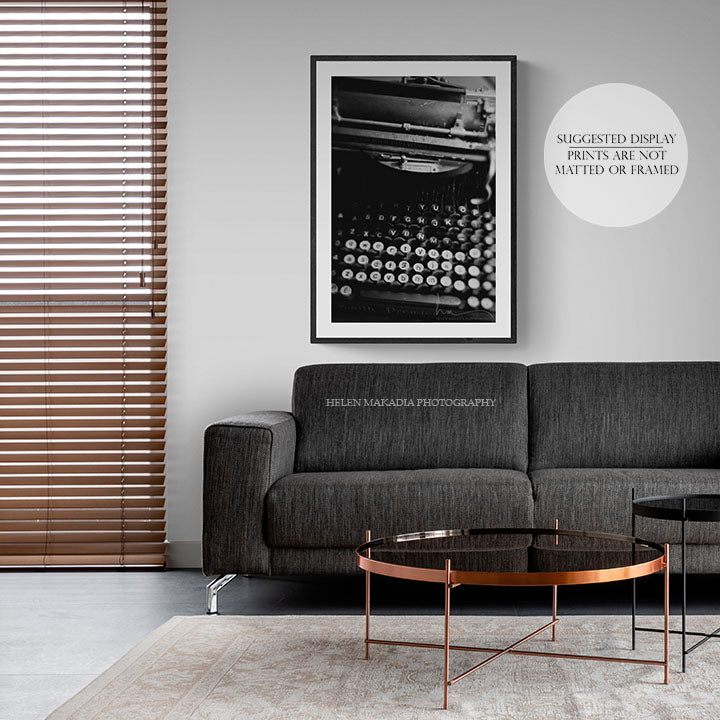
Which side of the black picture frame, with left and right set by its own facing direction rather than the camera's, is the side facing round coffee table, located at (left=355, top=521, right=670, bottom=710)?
front

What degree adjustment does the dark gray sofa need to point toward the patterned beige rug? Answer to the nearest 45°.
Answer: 0° — it already faces it

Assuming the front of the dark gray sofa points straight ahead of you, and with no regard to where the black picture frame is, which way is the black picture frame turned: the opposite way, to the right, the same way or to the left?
the same way

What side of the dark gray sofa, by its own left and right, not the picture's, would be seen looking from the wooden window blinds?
right

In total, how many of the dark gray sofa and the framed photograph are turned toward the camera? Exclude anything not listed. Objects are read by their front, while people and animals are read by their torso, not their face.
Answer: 2

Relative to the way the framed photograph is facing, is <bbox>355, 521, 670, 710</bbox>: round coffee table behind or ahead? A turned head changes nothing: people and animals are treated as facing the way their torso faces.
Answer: ahead

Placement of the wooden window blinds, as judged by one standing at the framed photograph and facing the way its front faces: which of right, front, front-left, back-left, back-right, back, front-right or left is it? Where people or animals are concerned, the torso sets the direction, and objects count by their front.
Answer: right

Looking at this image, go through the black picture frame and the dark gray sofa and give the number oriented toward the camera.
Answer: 2

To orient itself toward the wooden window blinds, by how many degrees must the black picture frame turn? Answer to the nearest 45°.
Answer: approximately 90° to its right

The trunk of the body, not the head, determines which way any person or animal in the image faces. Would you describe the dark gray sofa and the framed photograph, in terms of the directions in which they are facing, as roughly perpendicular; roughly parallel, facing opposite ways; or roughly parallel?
roughly parallel

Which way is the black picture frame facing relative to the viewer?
toward the camera
